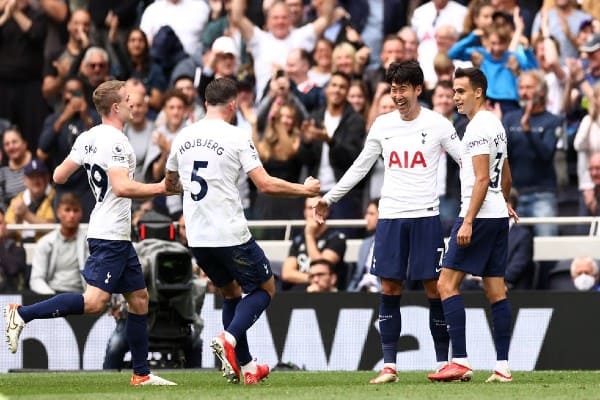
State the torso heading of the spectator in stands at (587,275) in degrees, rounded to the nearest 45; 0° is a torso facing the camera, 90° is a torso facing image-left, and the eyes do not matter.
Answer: approximately 0°

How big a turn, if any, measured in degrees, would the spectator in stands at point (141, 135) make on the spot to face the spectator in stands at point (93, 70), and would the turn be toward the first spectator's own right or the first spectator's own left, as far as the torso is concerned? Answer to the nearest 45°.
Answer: approximately 135° to the first spectator's own right

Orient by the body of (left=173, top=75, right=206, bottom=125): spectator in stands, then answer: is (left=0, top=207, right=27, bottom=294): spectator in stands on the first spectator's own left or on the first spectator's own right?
on the first spectator's own right

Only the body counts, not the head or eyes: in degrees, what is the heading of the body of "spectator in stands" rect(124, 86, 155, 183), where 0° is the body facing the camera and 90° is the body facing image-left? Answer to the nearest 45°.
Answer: approximately 0°
